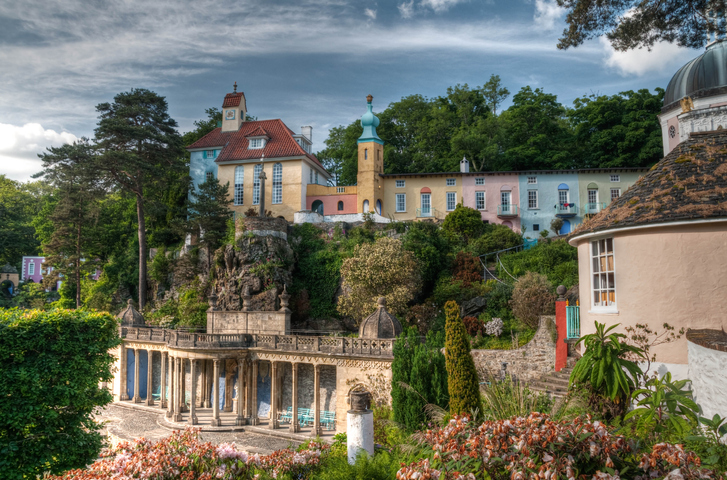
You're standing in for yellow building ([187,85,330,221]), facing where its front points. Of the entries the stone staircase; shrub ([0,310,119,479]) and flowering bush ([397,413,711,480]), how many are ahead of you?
3

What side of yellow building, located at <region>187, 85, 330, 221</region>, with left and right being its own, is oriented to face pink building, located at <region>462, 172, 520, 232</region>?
left

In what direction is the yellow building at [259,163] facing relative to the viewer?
toward the camera

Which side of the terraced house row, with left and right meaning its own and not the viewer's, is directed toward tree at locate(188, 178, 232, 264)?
right

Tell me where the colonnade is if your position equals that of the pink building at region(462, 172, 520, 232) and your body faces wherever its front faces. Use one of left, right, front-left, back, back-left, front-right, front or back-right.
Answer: front-right

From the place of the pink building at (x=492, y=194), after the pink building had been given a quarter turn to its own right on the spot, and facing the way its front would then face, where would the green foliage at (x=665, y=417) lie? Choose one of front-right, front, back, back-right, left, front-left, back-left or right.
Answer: left

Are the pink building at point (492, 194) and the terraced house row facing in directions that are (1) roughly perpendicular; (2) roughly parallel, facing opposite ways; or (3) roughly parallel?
roughly parallel

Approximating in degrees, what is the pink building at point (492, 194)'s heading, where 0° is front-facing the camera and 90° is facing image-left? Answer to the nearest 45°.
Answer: approximately 0°

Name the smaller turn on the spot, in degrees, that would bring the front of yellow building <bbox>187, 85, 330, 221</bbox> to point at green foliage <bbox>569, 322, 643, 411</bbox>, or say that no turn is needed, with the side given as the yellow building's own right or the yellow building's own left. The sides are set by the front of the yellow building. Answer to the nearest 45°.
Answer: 0° — it already faces it

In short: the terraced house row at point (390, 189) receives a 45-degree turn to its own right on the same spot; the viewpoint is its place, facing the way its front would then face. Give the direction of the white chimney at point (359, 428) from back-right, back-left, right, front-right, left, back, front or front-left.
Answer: front-left

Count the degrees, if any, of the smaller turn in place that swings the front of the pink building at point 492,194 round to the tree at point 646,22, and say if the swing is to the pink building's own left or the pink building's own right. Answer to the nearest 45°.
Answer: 0° — it already faces it

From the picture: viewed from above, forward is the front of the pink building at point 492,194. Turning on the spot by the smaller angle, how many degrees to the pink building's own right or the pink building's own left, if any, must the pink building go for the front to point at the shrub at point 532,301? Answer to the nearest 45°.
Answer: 0° — it already faces it

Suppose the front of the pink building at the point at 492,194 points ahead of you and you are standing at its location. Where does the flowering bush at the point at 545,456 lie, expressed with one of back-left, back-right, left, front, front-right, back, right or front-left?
front

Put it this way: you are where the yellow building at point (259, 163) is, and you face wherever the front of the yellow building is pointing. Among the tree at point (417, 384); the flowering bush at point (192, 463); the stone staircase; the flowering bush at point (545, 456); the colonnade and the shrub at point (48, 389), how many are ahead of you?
6

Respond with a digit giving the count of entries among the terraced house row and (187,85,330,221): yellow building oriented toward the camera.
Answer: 2
